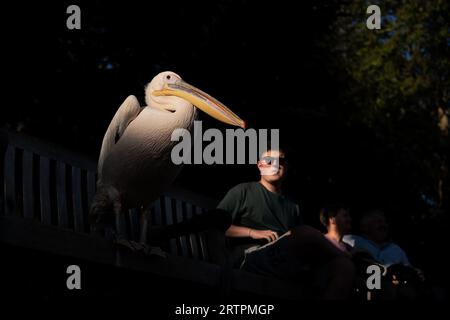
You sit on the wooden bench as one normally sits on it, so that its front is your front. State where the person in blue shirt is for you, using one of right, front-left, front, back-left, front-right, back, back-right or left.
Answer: left

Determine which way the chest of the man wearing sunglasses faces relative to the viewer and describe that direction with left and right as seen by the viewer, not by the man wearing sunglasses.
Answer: facing the viewer and to the right of the viewer

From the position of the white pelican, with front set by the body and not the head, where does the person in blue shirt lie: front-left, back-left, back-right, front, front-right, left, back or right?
left

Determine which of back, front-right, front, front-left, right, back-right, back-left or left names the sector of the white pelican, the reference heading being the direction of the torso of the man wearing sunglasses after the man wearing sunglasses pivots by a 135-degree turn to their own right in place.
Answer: front-left
